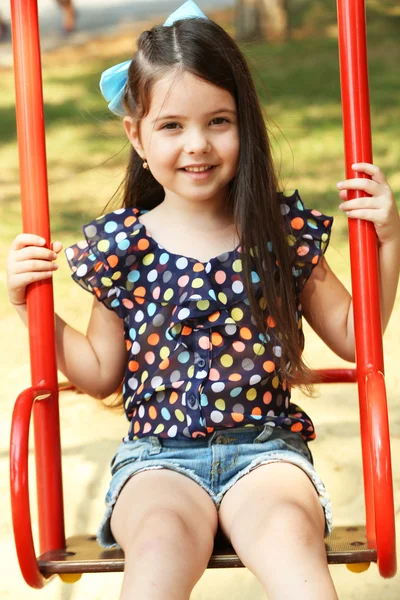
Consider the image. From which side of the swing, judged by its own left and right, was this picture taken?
front

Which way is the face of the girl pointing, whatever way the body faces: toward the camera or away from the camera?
toward the camera

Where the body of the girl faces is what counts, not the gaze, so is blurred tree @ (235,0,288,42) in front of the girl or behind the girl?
behind

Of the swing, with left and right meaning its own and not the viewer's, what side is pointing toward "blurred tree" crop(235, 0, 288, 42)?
back
